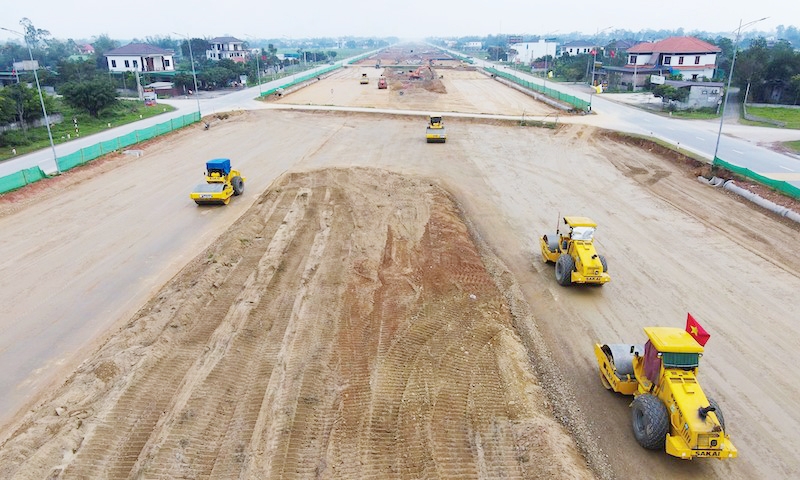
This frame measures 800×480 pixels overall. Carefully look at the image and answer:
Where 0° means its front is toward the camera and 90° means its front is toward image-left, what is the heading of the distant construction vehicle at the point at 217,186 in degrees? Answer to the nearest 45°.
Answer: approximately 45°

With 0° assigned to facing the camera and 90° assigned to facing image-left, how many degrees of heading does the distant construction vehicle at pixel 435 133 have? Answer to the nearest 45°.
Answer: approximately 0°

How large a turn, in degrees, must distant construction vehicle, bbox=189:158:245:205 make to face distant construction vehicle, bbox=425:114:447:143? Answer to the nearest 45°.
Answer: approximately 180°

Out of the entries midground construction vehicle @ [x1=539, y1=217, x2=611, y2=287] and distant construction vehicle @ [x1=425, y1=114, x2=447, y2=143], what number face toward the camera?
1

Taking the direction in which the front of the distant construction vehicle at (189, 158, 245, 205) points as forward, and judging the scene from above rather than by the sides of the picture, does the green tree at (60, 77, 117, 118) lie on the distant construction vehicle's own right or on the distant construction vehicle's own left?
on the distant construction vehicle's own right

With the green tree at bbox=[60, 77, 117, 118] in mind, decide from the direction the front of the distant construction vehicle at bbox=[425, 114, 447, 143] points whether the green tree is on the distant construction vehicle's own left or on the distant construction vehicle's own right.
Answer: on the distant construction vehicle's own right

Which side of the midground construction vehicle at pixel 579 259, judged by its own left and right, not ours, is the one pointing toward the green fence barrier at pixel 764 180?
right

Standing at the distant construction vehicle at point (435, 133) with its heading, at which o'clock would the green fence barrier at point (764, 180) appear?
The green fence barrier is roughly at 10 o'clock from the distant construction vehicle.

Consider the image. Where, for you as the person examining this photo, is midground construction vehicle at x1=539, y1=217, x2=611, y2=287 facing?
facing away from the viewer and to the left of the viewer

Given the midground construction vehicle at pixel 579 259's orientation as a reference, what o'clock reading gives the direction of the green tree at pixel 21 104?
The green tree is roughly at 11 o'clock from the midground construction vehicle.
